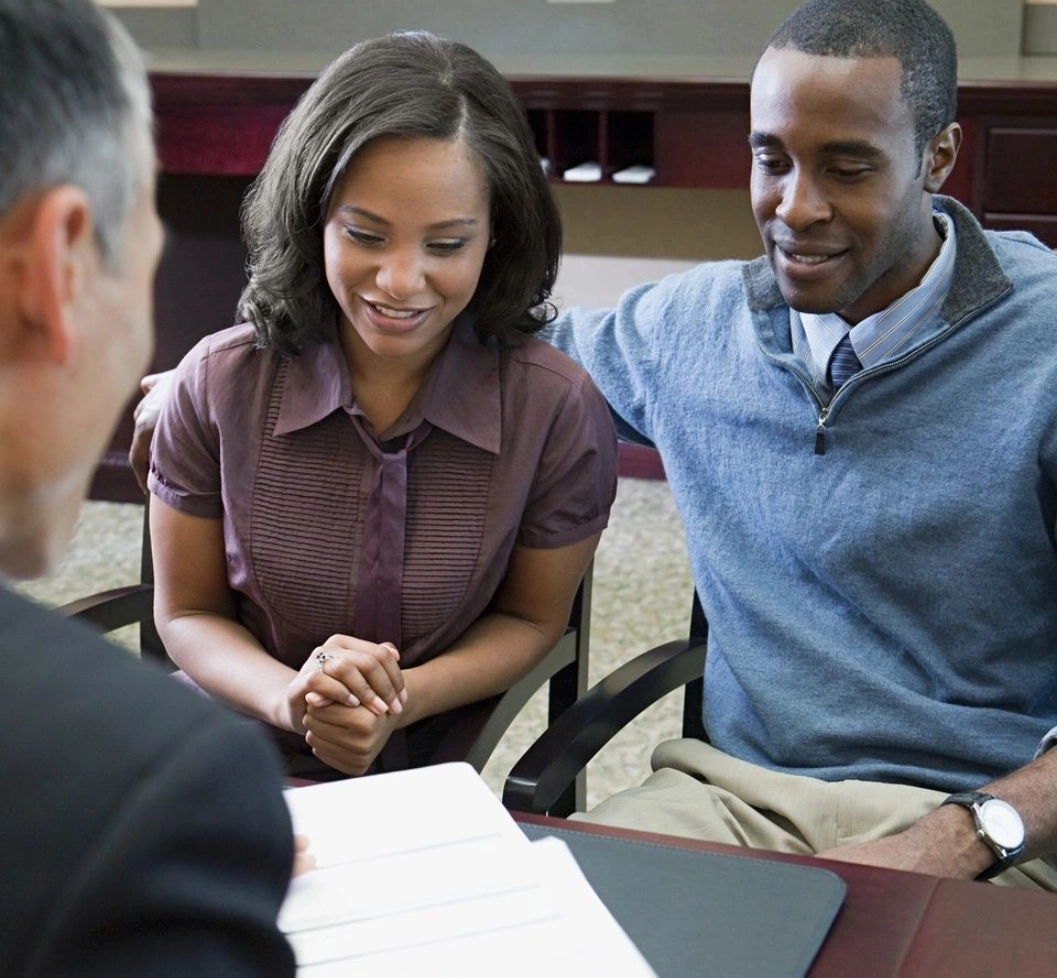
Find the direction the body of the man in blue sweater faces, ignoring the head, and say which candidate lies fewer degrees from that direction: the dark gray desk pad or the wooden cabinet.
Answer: the dark gray desk pad

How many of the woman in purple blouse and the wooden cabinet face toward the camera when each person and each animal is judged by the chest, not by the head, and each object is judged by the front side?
2

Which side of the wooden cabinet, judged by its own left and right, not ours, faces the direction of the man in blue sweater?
front

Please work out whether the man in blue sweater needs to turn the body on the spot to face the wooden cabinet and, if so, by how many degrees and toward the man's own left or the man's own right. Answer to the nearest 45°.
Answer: approximately 135° to the man's own right

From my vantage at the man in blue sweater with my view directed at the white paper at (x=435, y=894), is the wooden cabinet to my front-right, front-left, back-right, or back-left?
back-right

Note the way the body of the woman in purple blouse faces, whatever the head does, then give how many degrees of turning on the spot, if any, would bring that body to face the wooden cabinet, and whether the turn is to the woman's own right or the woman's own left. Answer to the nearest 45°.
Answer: approximately 180°

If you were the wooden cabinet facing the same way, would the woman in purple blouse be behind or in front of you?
in front

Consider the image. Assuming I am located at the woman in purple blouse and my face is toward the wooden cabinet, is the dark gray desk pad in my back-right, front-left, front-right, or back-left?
back-right
